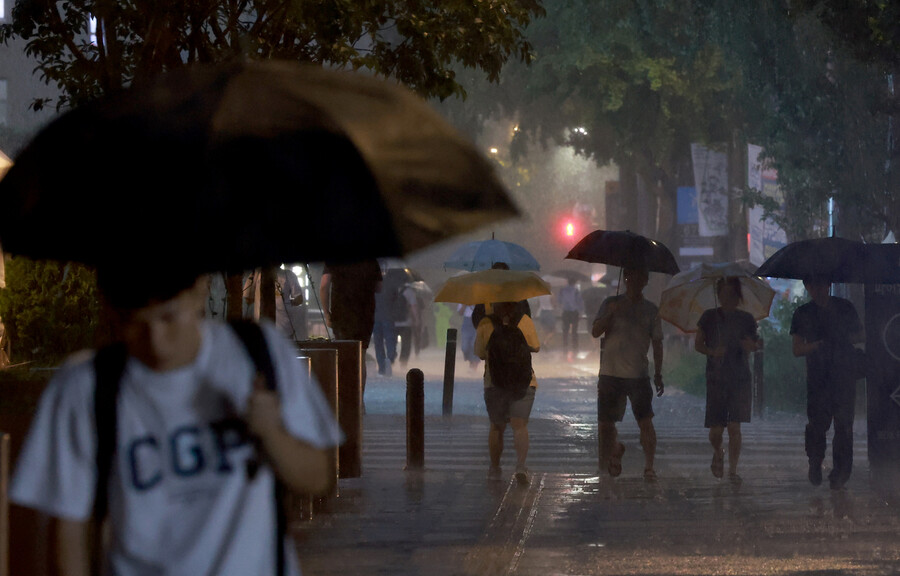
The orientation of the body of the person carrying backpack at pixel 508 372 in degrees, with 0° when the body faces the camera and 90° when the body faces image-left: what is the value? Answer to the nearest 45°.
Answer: approximately 180°

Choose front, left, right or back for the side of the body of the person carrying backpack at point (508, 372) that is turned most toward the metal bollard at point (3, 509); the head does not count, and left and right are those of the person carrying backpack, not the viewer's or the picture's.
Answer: back

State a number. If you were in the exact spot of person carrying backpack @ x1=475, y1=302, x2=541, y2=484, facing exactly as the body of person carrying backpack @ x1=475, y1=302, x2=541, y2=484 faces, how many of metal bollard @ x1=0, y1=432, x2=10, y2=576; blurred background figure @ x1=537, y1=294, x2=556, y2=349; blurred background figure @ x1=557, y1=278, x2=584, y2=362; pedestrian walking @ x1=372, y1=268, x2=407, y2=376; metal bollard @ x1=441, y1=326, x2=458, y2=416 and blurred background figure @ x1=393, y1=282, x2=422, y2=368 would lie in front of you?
5

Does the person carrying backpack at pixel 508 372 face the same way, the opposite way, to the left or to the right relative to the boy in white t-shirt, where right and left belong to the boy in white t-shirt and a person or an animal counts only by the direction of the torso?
the opposite way

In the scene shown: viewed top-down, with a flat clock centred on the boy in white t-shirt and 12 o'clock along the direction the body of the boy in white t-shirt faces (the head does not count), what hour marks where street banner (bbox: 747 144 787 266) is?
The street banner is roughly at 7 o'clock from the boy in white t-shirt.

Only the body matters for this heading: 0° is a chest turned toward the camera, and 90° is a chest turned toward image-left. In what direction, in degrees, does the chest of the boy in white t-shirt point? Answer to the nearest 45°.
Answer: approximately 0°

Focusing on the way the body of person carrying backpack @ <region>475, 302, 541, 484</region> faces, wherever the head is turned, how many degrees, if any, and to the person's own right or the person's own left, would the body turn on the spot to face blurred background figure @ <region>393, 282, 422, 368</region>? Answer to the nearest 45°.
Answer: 0° — they already face them

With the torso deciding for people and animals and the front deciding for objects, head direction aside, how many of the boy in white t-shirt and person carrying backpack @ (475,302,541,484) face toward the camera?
1

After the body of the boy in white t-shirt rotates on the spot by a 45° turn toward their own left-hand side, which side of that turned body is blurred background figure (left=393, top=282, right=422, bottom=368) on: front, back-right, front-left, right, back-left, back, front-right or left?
back-left

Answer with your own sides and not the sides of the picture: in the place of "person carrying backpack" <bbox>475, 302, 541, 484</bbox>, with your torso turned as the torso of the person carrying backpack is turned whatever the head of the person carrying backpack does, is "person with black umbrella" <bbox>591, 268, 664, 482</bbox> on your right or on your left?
on your right

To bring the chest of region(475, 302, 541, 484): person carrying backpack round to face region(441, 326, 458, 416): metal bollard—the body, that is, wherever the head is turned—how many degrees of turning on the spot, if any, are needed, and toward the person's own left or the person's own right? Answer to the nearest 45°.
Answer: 0° — they already face it

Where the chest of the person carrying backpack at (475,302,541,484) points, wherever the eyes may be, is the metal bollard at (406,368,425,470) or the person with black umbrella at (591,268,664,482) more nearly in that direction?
the metal bollard
